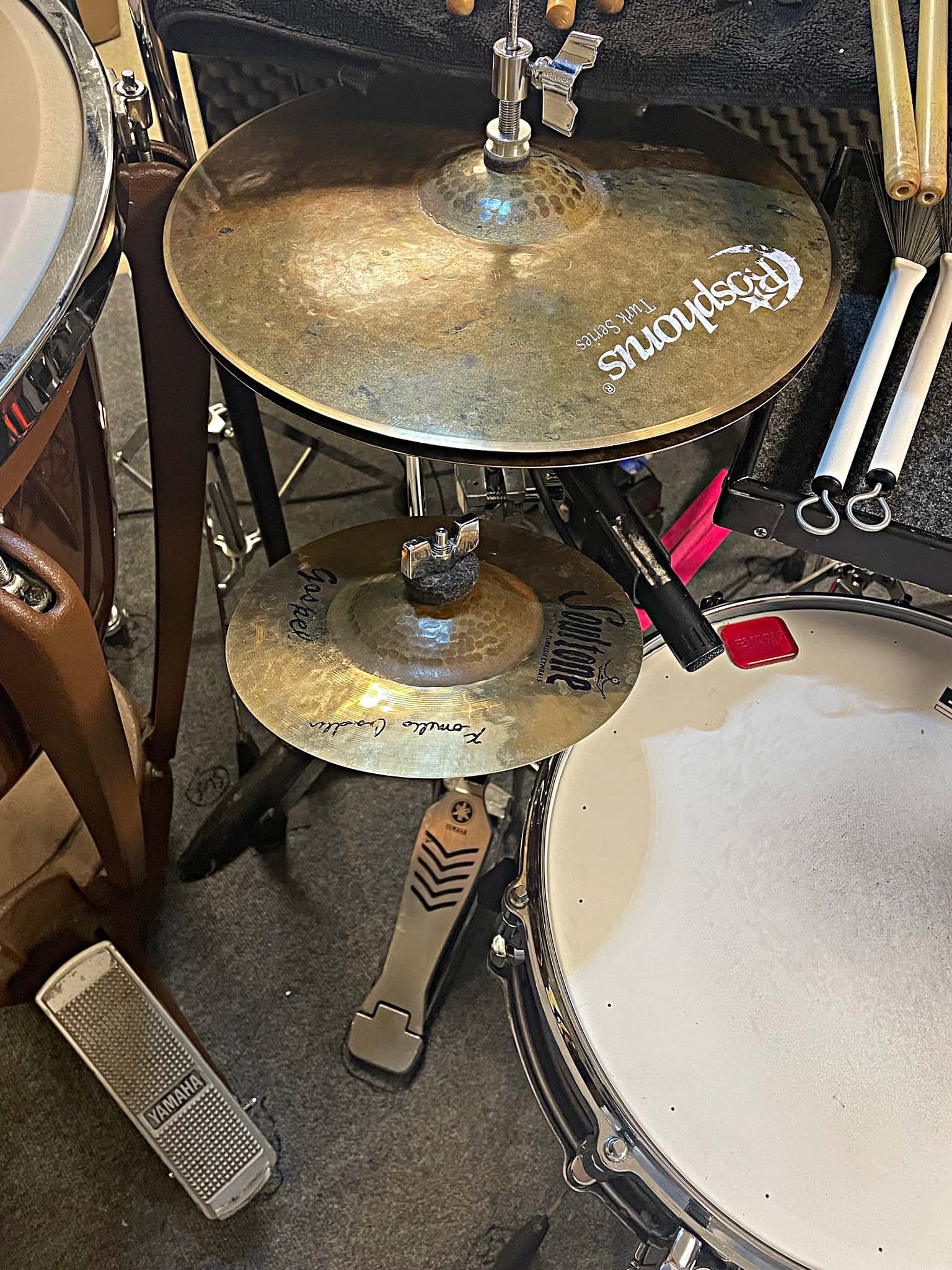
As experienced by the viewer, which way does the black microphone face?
facing the viewer and to the right of the viewer

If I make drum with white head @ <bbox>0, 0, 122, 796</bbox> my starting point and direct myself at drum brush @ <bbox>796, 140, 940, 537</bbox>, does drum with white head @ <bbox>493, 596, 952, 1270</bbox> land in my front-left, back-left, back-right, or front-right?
front-right

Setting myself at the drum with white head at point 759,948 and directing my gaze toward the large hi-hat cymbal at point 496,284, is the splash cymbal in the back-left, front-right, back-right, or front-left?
front-left
